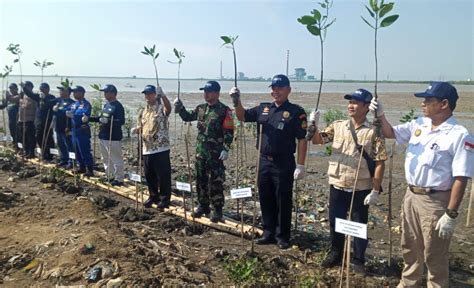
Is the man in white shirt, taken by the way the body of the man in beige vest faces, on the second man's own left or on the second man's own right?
on the second man's own left

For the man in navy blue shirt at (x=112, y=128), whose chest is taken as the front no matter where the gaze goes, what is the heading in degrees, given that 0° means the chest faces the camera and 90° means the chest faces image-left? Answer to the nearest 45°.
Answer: approximately 45°

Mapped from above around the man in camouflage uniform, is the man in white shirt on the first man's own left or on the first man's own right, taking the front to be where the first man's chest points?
on the first man's own left

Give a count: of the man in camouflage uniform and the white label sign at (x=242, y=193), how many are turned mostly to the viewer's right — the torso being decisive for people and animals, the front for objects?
0

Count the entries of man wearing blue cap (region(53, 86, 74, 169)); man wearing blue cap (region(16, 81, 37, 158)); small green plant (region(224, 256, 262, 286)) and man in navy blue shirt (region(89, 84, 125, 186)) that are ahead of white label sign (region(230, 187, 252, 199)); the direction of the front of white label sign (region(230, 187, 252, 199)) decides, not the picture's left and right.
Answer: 1

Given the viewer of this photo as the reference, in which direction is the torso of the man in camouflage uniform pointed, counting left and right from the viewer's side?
facing the viewer and to the left of the viewer

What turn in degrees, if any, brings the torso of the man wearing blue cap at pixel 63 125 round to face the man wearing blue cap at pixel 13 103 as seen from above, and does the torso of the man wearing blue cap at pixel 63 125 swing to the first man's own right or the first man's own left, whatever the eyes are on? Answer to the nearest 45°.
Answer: approximately 90° to the first man's own right

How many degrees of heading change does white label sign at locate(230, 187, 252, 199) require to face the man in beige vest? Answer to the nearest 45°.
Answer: approximately 45° to its left

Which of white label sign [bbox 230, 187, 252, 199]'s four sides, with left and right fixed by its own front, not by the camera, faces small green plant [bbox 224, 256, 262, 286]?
front

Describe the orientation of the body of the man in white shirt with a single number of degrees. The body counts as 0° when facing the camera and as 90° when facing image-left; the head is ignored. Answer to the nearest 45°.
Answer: approximately 45°

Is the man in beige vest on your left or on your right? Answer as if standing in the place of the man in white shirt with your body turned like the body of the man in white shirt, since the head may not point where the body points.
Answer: on your right
